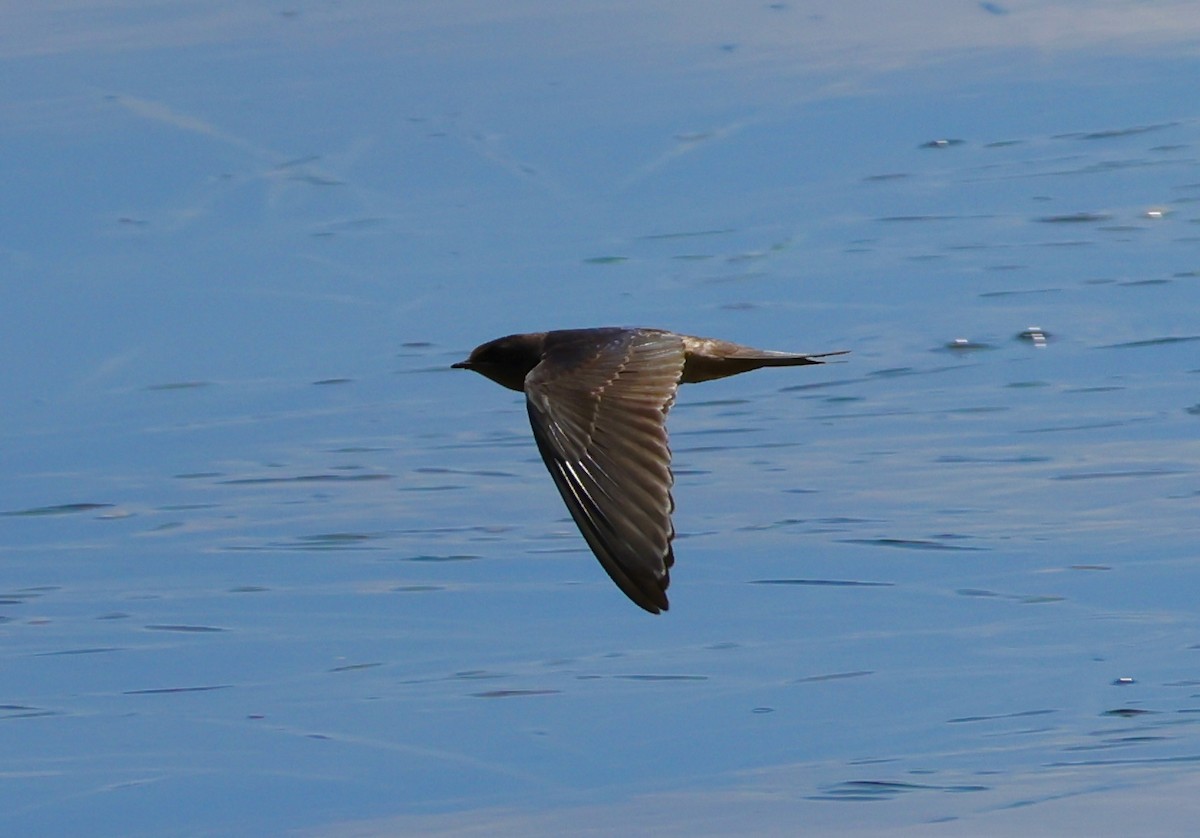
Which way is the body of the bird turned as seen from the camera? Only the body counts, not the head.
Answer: to the viewer's left
